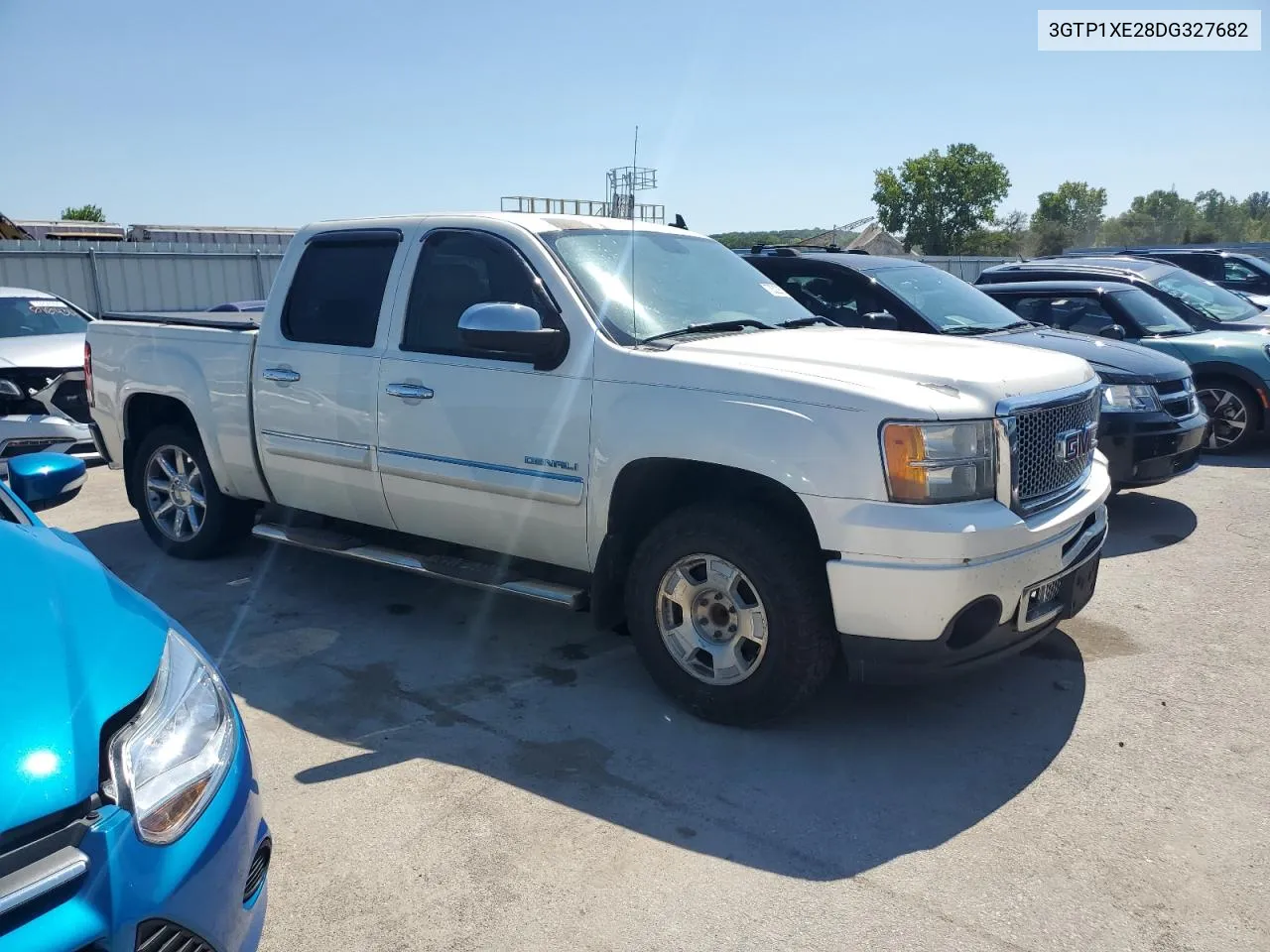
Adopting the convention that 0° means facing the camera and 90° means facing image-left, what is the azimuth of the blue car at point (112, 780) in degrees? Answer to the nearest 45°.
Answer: approximately 315°

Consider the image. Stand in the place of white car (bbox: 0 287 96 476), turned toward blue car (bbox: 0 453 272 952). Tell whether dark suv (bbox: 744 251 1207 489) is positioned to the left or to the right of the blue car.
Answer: left

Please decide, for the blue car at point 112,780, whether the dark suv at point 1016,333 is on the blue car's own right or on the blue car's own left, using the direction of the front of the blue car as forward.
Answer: on the blue car's own left

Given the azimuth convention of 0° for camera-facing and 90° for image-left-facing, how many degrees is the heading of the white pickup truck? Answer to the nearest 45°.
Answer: approximately 315°

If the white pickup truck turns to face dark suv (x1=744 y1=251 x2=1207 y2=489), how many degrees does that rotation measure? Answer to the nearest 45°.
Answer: approximately 90° to its left

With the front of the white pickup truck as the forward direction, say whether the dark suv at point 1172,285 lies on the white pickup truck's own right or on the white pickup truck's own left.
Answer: on the white pickup truck's own left

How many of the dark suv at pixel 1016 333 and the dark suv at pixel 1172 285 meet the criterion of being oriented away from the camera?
0
